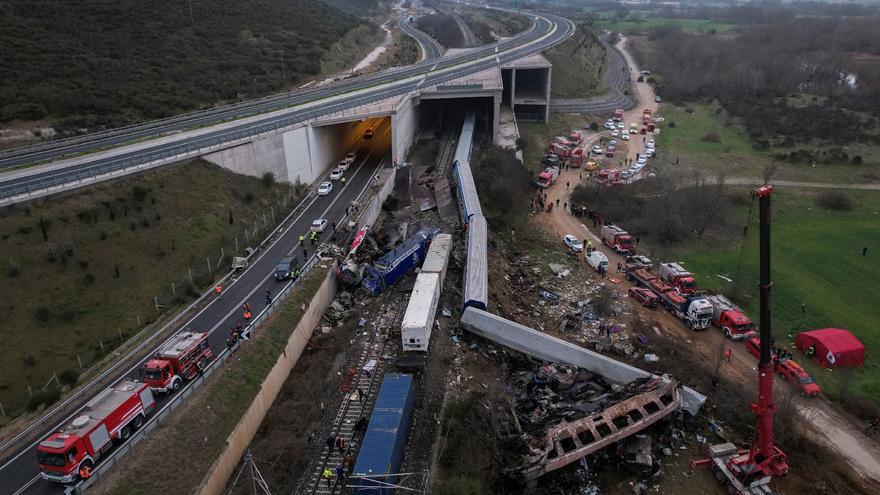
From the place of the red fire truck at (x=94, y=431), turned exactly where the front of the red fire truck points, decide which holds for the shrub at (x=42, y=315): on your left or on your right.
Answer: on your right

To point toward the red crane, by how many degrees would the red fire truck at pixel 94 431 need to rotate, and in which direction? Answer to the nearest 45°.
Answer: approximately 90° to its left

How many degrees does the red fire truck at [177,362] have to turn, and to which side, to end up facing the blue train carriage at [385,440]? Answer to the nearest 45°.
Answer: approximately 90° to its left

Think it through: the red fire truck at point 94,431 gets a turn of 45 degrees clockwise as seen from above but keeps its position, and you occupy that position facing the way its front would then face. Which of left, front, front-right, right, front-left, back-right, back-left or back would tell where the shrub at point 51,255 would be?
right

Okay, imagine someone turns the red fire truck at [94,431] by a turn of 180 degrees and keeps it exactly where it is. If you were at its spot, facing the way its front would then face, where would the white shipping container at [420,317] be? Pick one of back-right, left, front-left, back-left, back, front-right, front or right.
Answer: front-right

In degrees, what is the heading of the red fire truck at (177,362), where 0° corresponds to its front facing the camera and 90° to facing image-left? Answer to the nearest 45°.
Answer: approximately 45°

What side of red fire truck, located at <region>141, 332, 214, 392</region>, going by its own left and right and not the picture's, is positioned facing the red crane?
left

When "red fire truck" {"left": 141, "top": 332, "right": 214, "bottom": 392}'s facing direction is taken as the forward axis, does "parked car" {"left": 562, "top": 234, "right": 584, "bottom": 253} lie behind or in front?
behind

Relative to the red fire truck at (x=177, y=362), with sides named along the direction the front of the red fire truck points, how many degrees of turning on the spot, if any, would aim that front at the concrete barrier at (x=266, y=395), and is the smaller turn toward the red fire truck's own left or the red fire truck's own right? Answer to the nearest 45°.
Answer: approximately 135° to the red fire truck's own left

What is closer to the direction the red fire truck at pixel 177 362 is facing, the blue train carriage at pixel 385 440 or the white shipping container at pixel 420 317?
the blue train carriage

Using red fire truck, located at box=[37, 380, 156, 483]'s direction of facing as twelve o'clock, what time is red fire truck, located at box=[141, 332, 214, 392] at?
red fire truck, located at box=[141, 332, 214, 392] is roughly at 6 o'clock from red fire truck, located at box=[37, 380, 156, 483].
